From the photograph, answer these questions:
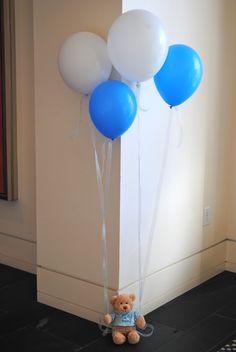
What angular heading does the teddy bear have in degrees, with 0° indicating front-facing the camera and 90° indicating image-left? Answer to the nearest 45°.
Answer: approximately 0°
